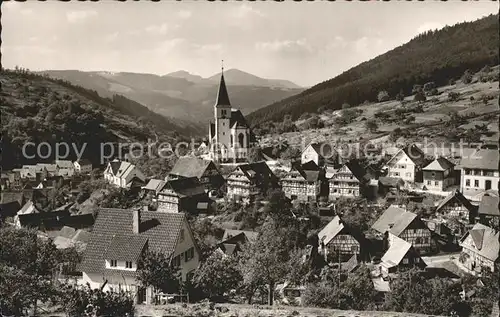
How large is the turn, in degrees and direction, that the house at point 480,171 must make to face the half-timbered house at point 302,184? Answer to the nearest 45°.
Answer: approximately 90° to its right

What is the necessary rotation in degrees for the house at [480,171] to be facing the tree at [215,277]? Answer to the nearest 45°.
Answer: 0° — it already faces it

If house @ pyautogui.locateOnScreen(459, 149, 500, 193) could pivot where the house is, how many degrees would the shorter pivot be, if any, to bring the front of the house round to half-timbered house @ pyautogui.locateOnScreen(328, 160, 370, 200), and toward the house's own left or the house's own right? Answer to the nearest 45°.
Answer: approximately 90° to the house's own right

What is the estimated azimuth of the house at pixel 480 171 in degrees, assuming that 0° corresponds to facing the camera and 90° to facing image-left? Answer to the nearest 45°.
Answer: approximately 0°

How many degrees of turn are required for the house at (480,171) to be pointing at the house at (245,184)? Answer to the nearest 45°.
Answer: approximately 90° to its right

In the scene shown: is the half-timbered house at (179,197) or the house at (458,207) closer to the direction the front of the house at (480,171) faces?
the house

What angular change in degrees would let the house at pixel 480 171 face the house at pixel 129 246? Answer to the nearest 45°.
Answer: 0° — it already faces it

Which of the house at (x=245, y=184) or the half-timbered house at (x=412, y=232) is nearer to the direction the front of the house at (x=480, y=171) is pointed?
the half-timbered house

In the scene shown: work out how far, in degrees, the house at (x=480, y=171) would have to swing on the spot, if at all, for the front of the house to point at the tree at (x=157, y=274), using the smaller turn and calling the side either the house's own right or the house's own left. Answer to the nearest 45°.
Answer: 0° — it already faces it

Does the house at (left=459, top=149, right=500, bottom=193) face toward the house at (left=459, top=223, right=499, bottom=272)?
yes

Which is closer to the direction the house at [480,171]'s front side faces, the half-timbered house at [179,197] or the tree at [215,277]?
the tree

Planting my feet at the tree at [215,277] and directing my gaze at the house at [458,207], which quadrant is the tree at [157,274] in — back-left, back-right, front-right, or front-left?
back-left
